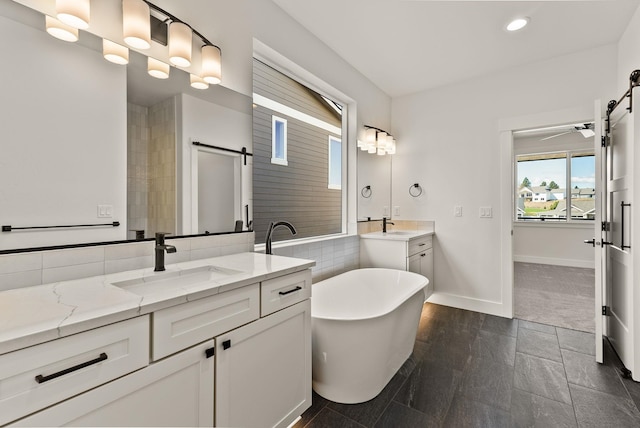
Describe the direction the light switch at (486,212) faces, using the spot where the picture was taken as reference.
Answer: facing the viewer

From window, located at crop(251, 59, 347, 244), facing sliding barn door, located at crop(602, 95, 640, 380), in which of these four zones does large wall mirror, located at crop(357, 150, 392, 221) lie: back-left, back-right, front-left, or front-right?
front-left

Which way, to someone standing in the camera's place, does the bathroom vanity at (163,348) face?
facing the viewer and to the right of the viewer

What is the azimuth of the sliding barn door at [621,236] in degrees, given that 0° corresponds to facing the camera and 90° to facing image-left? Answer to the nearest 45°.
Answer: approximately 90°

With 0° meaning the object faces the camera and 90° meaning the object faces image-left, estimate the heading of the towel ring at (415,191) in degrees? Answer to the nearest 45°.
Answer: approximately 0°

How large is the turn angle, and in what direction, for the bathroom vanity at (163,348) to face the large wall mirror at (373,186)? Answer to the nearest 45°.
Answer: approximately 90° to its left

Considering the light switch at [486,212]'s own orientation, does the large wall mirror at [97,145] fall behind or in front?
in front

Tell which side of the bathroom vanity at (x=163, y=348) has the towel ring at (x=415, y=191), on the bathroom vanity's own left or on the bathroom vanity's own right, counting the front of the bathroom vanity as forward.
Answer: on the bathroom vanity's own left

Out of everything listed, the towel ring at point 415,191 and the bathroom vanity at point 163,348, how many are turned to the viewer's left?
0

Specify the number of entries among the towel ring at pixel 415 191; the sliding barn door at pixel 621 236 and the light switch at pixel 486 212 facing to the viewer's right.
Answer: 0
